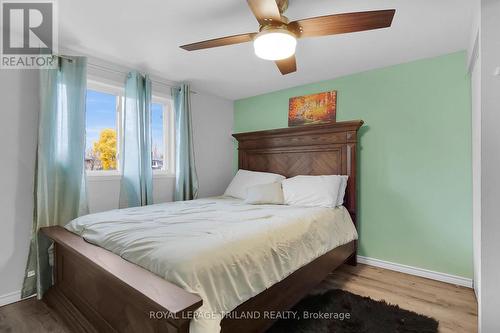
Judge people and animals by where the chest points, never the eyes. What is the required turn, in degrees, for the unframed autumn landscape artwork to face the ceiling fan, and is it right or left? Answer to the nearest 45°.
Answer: approximately 45° to its left

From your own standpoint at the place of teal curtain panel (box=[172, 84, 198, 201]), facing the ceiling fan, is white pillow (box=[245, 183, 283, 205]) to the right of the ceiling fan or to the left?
left

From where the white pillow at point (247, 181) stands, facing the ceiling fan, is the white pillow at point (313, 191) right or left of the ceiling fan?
left

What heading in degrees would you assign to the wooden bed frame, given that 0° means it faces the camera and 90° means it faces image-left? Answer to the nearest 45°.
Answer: approximately 45°

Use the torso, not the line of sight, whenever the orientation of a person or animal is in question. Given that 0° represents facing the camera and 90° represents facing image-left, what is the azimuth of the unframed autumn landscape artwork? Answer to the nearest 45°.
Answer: approximately 45°

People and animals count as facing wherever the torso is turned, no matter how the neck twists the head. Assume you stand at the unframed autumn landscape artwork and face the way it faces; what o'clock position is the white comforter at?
The white comforter is roughly at 11 o'clock from the unframed autumn landscape artwork.
